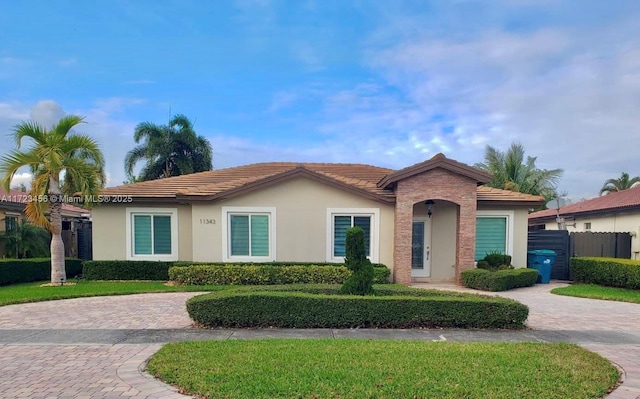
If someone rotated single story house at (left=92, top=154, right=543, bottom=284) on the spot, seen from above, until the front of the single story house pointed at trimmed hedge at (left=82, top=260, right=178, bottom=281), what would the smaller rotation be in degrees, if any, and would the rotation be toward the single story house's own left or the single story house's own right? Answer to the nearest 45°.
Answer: approximately 90° to the single story house's own right

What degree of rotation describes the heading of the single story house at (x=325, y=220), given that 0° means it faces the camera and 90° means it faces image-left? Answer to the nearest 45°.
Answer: approximately 0°

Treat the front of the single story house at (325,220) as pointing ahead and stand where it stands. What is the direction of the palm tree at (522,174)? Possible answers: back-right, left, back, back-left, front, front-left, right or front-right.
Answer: back-left

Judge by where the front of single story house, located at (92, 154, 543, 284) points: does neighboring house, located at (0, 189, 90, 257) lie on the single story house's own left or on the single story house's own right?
on the single story house's own right

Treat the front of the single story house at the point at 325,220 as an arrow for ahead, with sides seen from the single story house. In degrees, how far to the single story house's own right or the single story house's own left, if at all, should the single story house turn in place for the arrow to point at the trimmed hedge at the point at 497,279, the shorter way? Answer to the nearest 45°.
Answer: approximately 90° to the single story house's own left

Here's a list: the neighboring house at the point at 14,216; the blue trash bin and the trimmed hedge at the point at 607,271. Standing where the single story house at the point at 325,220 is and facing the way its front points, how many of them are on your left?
2

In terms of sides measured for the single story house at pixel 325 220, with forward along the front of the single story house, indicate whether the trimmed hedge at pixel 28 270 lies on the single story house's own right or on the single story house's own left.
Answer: on the single story house's own right

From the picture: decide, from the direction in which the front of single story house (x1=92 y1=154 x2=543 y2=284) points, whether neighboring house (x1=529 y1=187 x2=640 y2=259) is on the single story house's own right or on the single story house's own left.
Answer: on the single story house's own left

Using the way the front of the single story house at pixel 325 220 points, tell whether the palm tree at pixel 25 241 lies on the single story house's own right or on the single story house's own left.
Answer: on the single story house's own right

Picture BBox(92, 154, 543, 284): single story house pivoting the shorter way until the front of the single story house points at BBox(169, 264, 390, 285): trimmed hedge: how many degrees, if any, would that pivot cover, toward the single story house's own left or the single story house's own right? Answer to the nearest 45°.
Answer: approximately 45° to the single story house's own right

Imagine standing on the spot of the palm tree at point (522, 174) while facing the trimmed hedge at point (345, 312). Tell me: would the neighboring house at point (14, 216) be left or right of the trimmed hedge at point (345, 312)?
right
